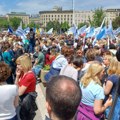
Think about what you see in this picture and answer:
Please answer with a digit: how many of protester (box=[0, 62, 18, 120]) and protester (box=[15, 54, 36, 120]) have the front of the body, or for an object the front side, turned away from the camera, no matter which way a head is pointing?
1

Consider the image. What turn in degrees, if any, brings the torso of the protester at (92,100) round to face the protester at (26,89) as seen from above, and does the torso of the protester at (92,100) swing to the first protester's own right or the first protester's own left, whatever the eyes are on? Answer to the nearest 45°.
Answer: approximately 90° to the first protester's own left

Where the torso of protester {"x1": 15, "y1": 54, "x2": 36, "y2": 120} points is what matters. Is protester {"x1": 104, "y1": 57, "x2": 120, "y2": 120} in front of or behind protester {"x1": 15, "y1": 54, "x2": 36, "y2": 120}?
behind

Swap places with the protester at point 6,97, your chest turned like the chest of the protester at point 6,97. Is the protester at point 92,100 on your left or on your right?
on your right

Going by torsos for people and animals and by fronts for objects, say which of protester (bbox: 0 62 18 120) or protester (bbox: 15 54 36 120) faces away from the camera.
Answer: protester (bbox: 0 62 18 120)

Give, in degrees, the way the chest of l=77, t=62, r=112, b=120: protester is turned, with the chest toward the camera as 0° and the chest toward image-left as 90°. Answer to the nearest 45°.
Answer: approximately 225°

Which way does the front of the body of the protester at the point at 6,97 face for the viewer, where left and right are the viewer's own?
facing away from the viewer
